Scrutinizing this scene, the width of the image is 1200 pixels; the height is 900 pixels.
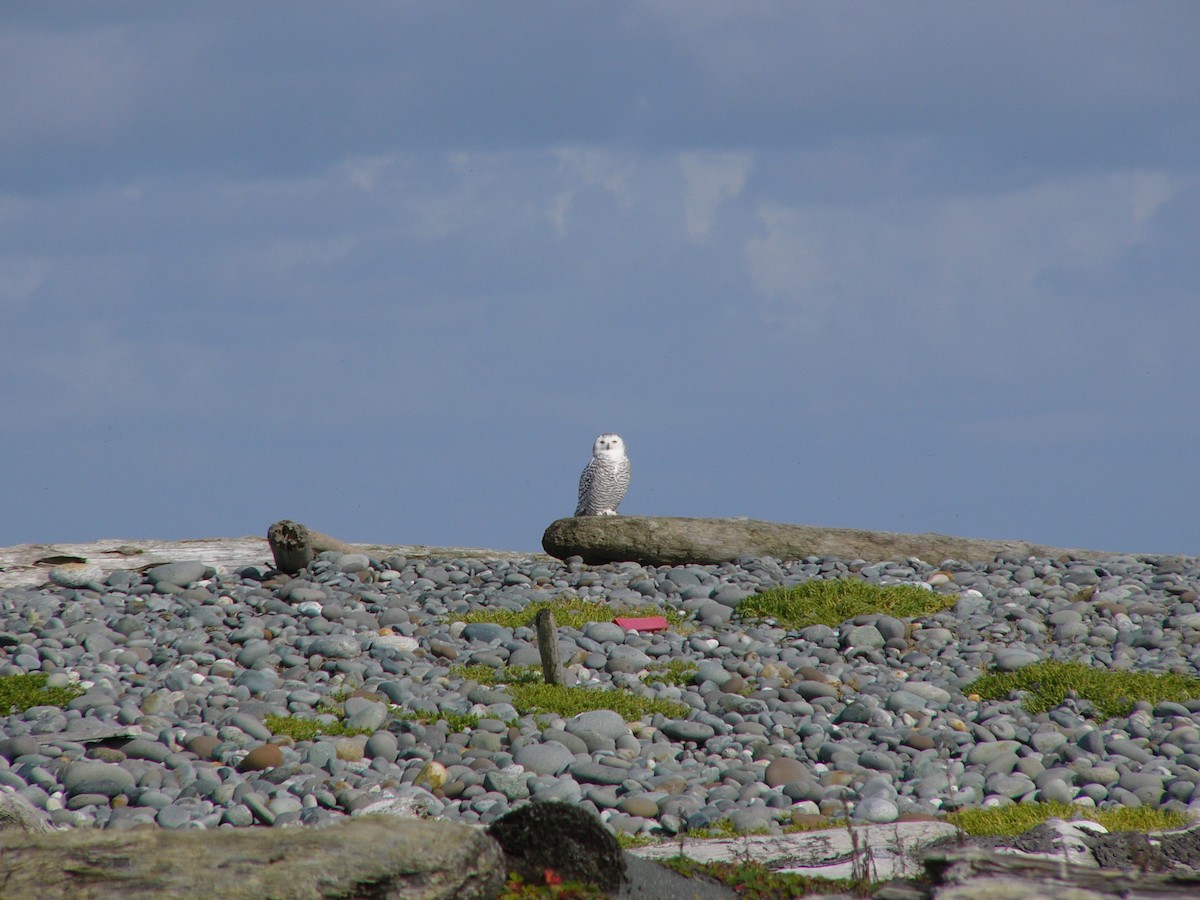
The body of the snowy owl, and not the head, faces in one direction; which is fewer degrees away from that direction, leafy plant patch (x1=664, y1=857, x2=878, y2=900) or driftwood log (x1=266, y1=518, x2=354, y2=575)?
the leafy plant patch

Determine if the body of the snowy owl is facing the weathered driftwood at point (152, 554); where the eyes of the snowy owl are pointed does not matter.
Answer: no

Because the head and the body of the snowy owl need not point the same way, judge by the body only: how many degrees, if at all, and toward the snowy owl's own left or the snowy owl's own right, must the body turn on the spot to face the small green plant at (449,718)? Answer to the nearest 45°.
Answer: approximately 45° to the snowy owl's own right

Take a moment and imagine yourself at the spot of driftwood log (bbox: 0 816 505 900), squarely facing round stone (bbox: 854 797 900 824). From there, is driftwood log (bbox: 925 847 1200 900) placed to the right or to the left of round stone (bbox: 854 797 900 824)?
right

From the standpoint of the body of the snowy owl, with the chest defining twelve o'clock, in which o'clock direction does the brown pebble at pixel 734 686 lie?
The brown pebble is roughly at 1 o'clock from the snowy owl.

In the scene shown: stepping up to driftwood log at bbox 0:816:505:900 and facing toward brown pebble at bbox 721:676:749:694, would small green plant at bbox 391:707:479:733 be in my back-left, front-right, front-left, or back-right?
front-left

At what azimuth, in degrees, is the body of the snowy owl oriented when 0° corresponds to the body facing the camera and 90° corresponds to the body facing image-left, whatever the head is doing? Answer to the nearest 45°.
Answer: approximately 315°

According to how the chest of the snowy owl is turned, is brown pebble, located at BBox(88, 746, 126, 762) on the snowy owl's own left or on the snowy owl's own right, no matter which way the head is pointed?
on the snowy owl's own right

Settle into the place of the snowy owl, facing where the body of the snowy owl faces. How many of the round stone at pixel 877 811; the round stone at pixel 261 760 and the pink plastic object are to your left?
0

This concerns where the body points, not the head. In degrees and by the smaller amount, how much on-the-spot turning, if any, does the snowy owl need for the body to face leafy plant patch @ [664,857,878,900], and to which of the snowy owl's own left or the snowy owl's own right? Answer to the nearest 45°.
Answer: approximately 45° to the snowy owl's own right

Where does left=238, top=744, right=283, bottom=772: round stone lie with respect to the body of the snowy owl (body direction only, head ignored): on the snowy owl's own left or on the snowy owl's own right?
on the snowy owl's own right

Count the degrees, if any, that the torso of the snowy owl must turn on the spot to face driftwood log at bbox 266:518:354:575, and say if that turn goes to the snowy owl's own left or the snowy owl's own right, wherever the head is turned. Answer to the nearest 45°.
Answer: approximately 90° to the snowy owl's own right

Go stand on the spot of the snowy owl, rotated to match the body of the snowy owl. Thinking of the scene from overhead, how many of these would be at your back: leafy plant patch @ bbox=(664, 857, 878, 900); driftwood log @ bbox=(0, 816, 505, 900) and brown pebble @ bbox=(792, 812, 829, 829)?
0

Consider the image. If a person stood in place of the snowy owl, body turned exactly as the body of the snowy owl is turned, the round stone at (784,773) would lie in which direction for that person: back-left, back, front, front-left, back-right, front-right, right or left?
front-right
